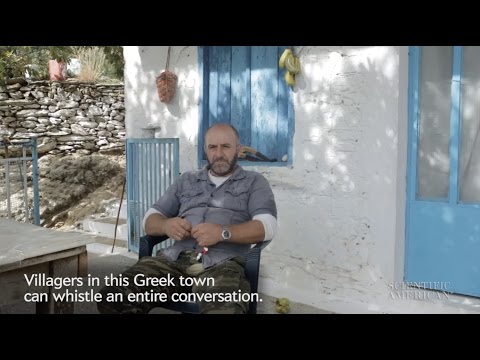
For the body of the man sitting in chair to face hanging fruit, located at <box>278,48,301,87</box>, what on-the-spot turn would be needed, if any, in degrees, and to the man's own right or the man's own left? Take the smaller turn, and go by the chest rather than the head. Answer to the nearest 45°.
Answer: approximately 180°

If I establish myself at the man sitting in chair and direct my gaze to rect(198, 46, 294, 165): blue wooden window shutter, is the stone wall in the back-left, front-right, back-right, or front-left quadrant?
front-left

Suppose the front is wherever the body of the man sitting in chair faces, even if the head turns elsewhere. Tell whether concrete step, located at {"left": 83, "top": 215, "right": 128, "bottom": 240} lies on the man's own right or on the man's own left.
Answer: on the man's own right

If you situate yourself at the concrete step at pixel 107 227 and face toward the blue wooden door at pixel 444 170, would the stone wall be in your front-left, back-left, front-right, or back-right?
back-left

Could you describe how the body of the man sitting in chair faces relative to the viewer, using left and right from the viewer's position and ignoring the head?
facing the viewer and to the left of the viewer

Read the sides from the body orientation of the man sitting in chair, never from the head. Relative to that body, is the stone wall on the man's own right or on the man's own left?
on the man's own right

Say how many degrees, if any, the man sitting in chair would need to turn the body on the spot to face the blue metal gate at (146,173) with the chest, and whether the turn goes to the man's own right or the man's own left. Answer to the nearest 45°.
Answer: approximately 135° to the man's own right

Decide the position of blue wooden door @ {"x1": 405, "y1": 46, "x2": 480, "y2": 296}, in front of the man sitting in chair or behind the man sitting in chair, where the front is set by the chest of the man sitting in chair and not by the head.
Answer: behind
